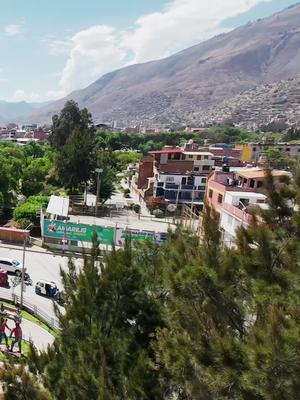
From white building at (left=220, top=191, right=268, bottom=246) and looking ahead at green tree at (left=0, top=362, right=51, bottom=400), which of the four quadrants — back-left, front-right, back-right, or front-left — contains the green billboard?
front-right

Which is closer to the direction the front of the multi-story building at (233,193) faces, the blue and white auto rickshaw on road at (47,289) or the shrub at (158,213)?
the blue and white auto rickshaw on road

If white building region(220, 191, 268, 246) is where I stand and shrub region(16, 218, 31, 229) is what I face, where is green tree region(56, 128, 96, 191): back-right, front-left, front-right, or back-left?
front-right

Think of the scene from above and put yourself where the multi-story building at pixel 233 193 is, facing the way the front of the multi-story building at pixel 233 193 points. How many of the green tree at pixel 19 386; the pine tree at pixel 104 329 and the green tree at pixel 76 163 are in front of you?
2

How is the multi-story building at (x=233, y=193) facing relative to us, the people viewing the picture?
facing the viewer

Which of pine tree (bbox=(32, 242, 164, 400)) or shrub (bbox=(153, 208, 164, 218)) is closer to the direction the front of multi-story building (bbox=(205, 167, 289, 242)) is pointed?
the pine tree

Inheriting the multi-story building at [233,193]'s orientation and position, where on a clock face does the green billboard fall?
The green billboard is roughly at 2 o'clock from the multi-story building.

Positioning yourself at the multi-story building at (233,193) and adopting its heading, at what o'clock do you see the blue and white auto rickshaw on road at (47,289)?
The blue and white auto rickshaw on road is roughly at 1 o'clock from the multi-story building.

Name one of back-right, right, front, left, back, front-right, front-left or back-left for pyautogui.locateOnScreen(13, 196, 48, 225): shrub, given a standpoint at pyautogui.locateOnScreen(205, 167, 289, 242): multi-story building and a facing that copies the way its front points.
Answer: right

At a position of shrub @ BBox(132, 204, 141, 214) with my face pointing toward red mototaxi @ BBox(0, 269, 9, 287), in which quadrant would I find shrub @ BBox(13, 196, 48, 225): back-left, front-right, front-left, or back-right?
front-right

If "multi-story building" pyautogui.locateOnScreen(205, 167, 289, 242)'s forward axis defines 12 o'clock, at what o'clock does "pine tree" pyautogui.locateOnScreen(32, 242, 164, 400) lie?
The pine tree is roughly at 12 o'clock from the multi-story building.

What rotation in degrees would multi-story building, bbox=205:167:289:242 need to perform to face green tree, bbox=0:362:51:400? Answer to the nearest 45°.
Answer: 0° — it already faces it

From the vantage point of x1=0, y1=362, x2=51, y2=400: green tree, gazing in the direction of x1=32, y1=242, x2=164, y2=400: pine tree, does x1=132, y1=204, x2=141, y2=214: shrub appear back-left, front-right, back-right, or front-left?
front-left

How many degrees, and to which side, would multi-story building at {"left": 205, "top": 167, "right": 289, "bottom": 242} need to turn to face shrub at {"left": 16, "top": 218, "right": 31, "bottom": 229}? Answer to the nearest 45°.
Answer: approximately 90° to its right
